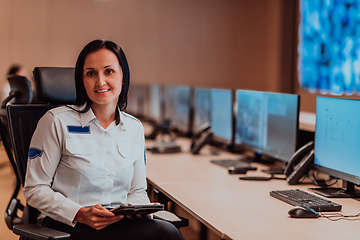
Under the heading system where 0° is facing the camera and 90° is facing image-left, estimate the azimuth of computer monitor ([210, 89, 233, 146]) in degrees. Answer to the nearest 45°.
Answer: approximately 45°

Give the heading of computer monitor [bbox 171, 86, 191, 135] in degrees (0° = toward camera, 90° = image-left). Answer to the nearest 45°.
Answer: approximately 45°

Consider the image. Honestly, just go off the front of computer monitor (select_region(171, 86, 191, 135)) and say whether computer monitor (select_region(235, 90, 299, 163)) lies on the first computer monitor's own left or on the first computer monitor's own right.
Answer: on the first computer monitor's own left

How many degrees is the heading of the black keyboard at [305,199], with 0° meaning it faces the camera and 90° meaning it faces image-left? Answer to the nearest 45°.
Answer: approximately 45°

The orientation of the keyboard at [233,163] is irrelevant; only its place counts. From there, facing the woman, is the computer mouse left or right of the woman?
left
